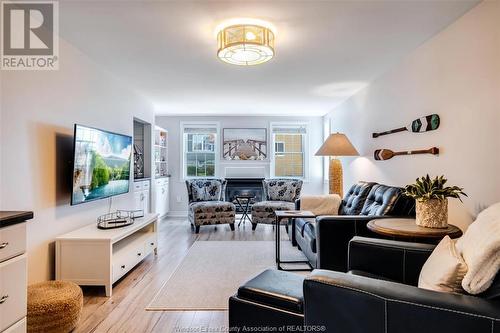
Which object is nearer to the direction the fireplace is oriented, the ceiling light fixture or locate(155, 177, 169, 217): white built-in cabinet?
the ceiling light fixture

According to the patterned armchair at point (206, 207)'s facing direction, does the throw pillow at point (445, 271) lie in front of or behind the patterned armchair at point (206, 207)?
in front

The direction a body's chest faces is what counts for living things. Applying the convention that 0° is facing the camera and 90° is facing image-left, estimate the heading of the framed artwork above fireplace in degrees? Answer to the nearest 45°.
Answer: approximately 0°

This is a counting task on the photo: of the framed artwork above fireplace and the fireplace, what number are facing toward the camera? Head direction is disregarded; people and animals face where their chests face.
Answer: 2

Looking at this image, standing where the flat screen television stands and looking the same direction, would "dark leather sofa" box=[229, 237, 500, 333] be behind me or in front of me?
in front

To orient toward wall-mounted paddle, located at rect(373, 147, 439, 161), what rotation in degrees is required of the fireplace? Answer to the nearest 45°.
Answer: approximately 45° to its left

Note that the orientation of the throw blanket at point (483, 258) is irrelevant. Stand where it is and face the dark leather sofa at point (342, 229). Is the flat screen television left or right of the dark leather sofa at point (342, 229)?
left

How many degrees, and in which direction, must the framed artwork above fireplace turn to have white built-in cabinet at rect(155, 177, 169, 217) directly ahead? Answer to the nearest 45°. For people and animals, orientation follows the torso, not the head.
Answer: approximately 90° to its right

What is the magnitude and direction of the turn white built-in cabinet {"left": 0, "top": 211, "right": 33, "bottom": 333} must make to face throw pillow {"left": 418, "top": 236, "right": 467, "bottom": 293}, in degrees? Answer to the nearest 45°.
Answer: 0° — it already faces it

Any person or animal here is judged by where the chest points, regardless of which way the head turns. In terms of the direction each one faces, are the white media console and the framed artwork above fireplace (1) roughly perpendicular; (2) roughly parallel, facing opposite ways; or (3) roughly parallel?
roughly perpendicular

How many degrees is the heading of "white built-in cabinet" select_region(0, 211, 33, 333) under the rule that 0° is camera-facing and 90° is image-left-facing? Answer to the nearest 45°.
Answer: approximately 315°

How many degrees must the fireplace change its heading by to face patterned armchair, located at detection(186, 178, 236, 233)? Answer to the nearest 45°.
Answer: approximately 45° to its right

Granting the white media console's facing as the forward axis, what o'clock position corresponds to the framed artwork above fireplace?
The framed artwork above fireplace is roughly at 9 o'clock from the white media console.

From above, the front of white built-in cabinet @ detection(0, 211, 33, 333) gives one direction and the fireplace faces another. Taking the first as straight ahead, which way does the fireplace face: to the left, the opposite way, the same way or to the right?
to the right
